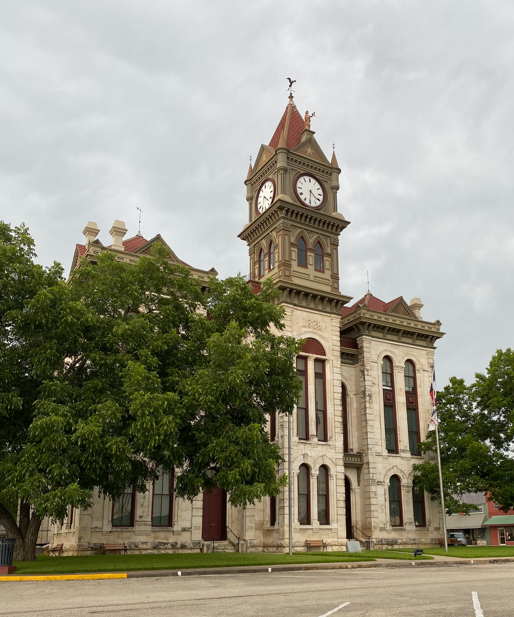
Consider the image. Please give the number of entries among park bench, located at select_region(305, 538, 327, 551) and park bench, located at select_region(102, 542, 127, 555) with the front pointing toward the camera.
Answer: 2

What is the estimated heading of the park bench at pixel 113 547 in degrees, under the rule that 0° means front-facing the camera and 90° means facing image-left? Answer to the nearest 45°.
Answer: approximately 0°

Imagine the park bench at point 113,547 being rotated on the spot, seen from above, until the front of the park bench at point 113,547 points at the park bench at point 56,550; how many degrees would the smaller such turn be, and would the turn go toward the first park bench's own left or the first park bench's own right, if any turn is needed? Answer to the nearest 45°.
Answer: approximately 135° to the first park bench's own right
